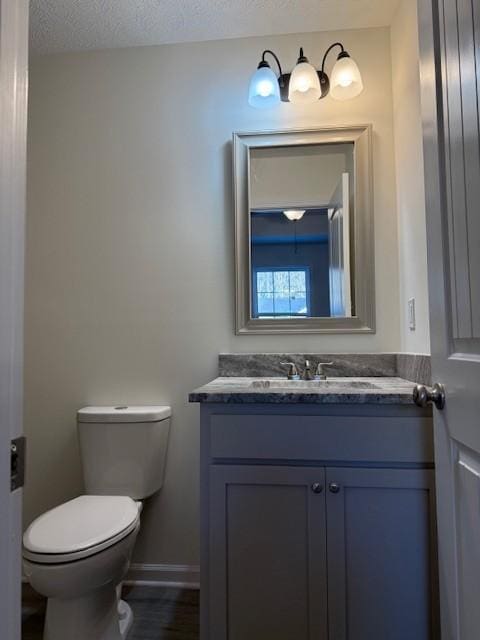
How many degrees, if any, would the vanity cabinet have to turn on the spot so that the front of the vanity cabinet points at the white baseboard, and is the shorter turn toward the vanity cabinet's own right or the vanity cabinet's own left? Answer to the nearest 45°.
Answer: approximately 135° to the vanity cabinet's own right

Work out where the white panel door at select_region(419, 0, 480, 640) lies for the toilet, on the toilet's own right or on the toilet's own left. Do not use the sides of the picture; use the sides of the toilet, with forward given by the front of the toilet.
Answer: on the toilet's own left

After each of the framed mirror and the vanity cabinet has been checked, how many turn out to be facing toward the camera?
2
